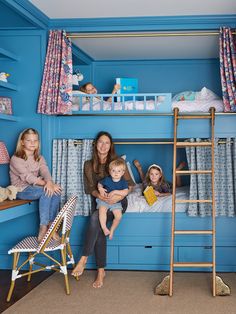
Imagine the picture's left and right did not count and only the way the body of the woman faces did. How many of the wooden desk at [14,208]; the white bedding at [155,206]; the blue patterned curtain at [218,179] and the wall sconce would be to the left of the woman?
2

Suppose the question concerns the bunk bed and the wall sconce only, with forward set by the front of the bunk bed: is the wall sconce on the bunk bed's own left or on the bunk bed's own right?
on the bunk bed's own right

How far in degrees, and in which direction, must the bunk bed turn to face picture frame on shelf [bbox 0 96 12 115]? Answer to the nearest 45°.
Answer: approximately 90° to its right
